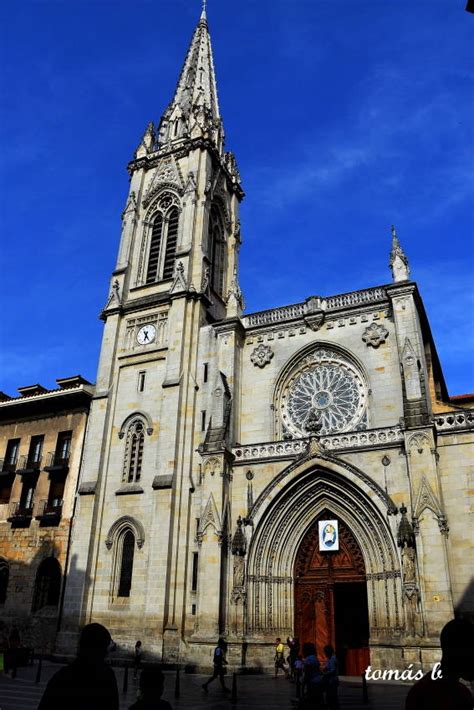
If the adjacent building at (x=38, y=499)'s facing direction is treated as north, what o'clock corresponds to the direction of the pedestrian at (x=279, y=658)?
The pedestrian is roughly at 9 o'clock from the adjacent building.

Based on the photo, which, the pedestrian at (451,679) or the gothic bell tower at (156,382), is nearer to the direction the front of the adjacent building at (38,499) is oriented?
the pedestrian

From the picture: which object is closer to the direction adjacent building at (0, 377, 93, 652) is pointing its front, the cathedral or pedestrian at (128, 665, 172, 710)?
the pedestrian

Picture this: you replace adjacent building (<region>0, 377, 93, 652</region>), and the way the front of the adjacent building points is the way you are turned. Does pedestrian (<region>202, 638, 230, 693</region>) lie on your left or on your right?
on your left

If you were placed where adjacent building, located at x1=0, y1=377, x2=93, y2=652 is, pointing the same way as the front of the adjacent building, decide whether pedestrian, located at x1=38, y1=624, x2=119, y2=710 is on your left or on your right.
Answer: on your left

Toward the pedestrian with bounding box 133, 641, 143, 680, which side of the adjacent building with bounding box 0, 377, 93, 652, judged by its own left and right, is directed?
left

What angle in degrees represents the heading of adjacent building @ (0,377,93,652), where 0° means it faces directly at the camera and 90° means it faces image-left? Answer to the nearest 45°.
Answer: approximately 45°

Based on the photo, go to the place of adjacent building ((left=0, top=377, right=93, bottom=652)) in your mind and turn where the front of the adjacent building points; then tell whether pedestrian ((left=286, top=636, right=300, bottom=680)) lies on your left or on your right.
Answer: on your left

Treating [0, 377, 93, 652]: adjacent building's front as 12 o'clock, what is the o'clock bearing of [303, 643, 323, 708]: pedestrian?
The pedestrian is roughly at 10 o'clock from the adjacent building.
